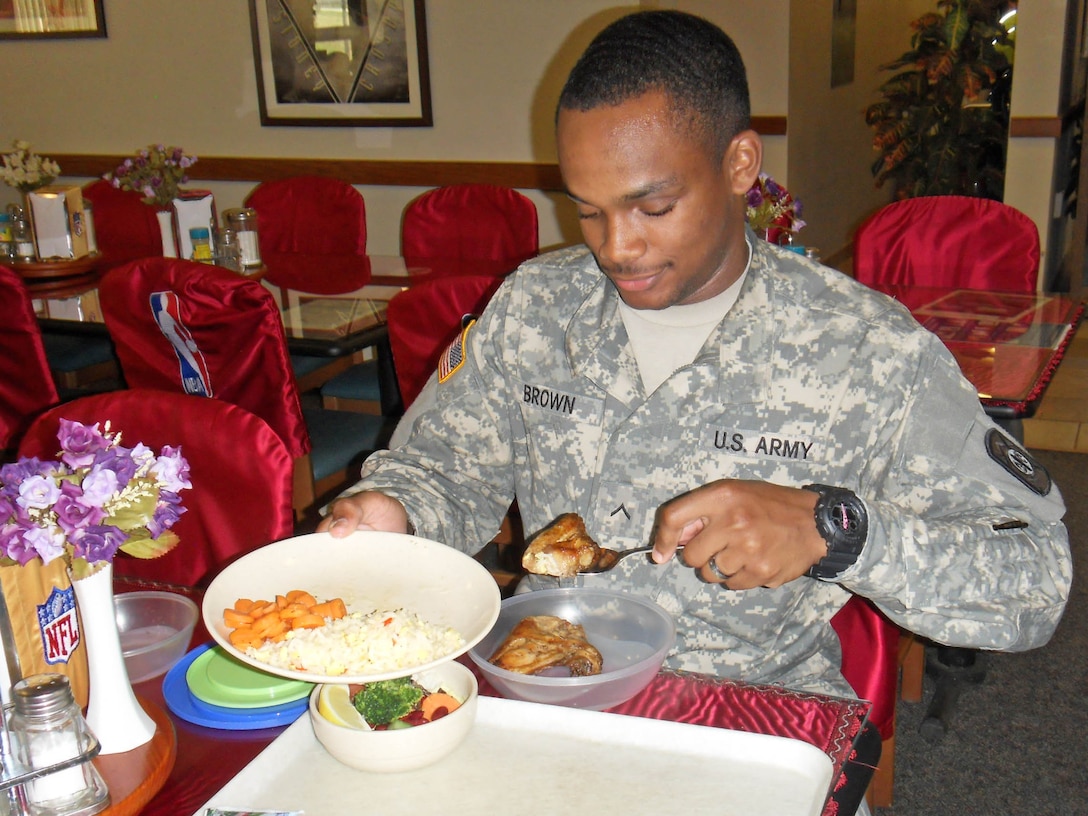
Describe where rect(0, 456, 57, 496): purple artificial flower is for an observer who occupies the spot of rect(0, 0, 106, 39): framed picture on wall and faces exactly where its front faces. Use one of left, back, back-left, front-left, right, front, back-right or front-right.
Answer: front

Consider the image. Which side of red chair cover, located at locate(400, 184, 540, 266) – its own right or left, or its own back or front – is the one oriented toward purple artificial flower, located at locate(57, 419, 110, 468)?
front

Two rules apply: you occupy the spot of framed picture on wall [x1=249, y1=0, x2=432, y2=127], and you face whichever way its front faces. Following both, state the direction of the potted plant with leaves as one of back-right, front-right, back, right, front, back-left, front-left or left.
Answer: left

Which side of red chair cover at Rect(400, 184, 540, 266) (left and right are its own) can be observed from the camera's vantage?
front

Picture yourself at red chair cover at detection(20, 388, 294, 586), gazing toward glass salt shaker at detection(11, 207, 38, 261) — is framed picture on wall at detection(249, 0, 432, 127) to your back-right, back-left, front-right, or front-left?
front-right

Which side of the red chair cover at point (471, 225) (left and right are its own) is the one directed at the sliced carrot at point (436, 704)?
front

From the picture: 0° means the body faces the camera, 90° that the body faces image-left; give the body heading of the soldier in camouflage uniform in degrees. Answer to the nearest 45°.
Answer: approximately 45°

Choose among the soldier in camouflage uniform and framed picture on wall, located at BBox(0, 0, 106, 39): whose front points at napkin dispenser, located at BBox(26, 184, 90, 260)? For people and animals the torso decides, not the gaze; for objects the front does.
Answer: the framed picture on wall

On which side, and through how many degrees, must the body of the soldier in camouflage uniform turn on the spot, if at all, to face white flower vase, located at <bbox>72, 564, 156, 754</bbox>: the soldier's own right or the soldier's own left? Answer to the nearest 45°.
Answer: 0° — they already face it

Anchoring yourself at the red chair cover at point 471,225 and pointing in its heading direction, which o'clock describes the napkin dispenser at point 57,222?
The napkin dispenser is roughly at 3 o'clock from the red chair cover.

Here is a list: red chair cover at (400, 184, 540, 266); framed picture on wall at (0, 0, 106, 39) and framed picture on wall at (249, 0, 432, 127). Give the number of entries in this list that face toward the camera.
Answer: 3

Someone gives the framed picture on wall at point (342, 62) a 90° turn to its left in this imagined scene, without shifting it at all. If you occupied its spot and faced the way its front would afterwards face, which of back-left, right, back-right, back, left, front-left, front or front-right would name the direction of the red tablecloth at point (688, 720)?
right

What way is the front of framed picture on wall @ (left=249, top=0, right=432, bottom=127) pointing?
toward the camera

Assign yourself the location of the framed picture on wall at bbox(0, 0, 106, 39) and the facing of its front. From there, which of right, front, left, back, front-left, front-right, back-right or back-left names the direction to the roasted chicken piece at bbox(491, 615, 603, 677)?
front

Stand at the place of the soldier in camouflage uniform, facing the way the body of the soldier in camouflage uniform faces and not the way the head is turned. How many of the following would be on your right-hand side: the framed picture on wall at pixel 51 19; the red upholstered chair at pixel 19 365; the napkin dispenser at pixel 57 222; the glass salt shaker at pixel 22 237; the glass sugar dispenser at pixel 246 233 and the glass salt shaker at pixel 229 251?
6

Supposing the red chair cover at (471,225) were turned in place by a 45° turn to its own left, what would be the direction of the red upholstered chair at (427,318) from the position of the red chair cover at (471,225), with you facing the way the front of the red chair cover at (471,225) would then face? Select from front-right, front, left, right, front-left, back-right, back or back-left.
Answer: front-right

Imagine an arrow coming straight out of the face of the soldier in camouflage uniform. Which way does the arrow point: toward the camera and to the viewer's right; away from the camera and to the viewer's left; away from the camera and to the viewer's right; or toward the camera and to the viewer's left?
toward the camera and to the viewer's left
